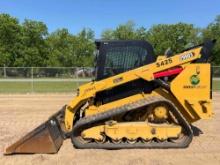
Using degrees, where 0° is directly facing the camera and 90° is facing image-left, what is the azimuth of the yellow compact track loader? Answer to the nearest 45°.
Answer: approximately 90°

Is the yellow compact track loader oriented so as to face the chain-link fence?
no
